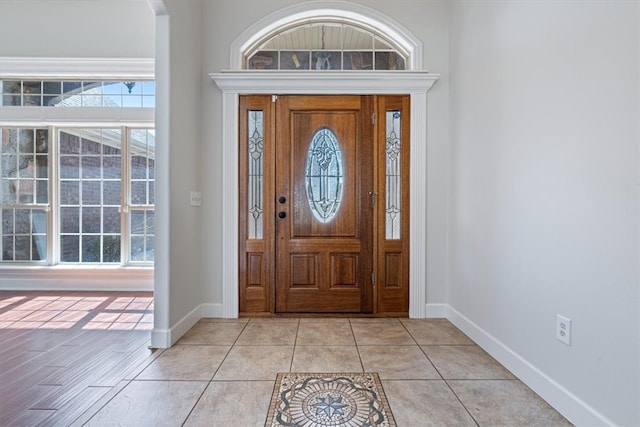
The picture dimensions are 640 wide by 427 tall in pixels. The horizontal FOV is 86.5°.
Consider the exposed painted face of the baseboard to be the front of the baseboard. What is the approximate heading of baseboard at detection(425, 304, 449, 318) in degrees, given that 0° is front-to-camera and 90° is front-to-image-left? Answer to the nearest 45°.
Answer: approximately 0°

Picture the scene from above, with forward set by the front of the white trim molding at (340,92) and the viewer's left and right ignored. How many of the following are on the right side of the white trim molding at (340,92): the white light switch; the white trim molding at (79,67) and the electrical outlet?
2

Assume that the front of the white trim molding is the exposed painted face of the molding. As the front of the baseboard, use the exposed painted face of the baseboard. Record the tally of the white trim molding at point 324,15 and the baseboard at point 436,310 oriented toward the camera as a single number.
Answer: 2

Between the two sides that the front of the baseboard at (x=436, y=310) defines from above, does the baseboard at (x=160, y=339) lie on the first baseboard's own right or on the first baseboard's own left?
on the first baseboard's own right

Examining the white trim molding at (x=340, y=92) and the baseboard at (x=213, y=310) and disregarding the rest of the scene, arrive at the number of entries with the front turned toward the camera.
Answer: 2

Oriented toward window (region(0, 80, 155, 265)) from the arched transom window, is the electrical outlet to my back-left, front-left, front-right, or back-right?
back-left
